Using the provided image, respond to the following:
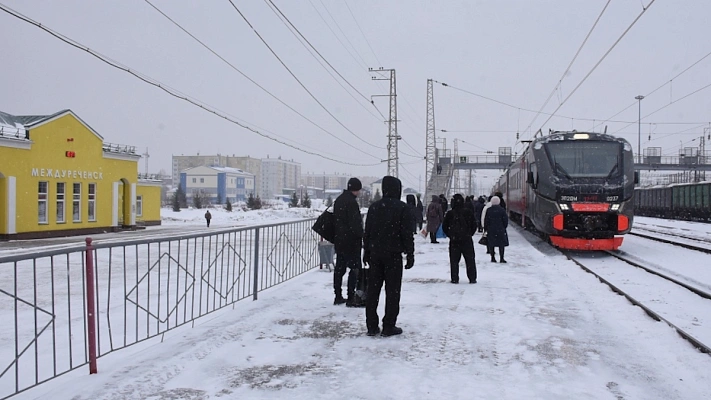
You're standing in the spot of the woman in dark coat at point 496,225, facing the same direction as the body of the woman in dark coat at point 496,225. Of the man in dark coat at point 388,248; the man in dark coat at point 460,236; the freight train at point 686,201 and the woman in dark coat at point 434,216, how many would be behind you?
2

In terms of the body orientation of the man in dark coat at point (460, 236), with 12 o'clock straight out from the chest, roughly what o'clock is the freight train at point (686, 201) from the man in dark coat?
The freight train is roughly at 1 o'clock from the man in dark coat.

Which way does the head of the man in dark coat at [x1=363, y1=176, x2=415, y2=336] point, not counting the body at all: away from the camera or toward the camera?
away from the camera

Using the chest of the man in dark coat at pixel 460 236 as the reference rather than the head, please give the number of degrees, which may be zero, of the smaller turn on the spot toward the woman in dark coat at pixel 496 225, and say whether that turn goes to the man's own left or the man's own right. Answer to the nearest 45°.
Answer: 0° — they already face them

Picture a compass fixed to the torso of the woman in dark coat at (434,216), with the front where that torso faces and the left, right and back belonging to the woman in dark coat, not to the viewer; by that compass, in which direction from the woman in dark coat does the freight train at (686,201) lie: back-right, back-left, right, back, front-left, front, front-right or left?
front-right

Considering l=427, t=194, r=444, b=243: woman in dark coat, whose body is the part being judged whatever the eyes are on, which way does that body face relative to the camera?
away from the camera

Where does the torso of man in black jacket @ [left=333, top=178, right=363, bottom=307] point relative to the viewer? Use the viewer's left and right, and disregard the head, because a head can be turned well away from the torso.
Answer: facing away from the viewer and to the right of the viewer

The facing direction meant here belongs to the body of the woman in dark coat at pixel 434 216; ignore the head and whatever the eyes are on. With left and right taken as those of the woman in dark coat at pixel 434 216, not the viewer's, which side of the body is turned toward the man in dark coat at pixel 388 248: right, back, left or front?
back

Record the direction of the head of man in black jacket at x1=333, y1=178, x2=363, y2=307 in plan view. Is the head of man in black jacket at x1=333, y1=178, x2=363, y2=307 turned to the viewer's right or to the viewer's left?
to the viewer's right

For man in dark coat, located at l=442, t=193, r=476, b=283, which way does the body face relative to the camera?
away from the camera

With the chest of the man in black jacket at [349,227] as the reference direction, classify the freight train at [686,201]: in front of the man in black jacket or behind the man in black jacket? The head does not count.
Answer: in front

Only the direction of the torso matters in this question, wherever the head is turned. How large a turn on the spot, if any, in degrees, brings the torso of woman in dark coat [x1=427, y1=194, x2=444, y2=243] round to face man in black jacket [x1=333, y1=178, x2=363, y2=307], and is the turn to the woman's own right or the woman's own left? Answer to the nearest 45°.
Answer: approximately 180°
